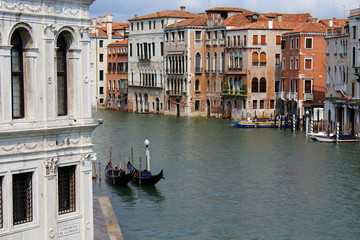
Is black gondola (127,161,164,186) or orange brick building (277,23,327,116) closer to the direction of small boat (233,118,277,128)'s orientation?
the black gondola

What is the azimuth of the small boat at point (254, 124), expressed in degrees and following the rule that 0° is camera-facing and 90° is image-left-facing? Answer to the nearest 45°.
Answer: approximately 90°

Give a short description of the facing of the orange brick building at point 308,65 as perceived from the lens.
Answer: facing the viewer and to the left of the viewer

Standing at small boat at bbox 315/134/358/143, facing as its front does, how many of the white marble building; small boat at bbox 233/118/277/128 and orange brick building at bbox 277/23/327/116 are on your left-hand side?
1

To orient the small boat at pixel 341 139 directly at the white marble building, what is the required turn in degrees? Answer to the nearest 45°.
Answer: approximately 90° to its left

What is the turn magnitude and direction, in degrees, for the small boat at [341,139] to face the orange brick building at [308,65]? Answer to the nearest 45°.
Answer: approximately 90° to its right

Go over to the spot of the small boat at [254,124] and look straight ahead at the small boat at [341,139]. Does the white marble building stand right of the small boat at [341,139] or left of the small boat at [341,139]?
right

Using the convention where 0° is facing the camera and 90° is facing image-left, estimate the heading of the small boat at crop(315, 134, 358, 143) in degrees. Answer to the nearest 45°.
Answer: approximately 90°
